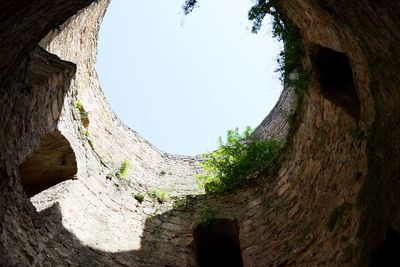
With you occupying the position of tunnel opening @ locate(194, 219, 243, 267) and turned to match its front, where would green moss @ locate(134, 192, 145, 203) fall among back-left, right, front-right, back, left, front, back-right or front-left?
right

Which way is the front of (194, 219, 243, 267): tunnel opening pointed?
toward the camera

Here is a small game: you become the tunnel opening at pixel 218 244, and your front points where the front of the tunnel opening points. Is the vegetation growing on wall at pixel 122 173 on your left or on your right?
on your right

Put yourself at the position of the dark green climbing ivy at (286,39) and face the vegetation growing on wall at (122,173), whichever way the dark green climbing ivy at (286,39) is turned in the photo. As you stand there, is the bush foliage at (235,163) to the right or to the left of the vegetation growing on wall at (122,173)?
right
